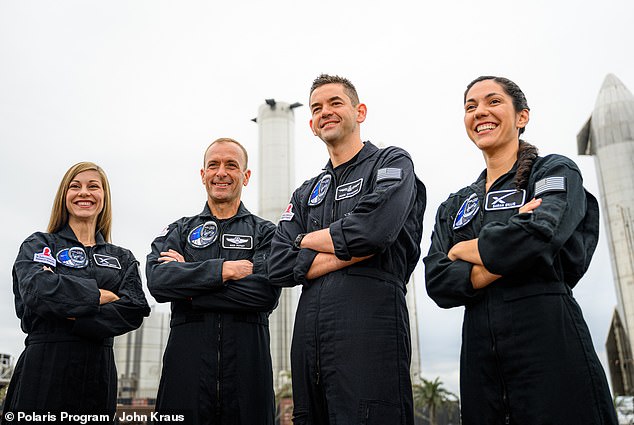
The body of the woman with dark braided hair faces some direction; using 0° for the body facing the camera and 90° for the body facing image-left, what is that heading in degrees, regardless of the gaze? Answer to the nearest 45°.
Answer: approximately 45°

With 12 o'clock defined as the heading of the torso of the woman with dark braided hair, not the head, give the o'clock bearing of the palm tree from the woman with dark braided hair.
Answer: The palm tree is roughly at 4 o'clock from the woman with dark braided hair.
